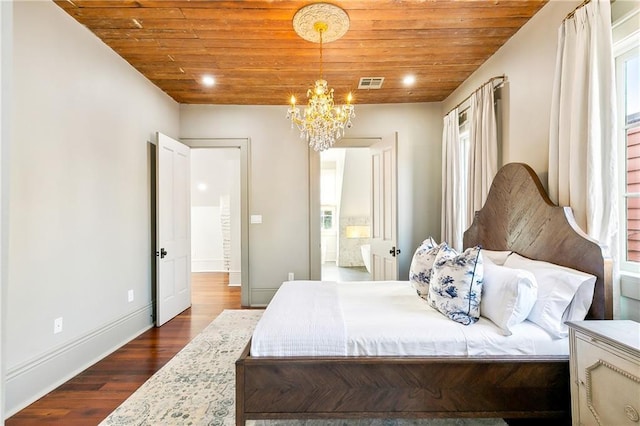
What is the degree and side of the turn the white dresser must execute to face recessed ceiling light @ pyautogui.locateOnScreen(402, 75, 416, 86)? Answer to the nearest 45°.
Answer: approximately 90° to its right

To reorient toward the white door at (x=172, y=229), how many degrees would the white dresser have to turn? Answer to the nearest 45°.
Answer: approximately 45° to its right

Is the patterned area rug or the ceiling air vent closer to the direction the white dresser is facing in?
the patterned area rug

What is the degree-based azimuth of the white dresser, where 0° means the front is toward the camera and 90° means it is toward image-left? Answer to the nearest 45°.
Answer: approximately 45°

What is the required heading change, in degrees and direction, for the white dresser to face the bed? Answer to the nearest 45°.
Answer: approximately 45° to its right

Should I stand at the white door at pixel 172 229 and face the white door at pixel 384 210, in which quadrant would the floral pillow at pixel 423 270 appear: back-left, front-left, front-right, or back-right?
front-right

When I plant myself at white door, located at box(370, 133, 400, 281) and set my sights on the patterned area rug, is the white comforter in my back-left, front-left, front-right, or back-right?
front-left

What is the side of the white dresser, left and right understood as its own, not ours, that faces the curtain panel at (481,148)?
right

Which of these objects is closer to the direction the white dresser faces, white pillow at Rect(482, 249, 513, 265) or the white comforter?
the white comforter

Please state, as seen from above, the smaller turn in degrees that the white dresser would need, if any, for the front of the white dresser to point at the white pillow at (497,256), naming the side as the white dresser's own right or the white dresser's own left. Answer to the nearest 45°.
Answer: approximately 90° to the white dresser's own right

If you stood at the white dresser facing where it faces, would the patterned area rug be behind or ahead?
ahead

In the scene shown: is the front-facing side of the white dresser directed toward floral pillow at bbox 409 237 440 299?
no

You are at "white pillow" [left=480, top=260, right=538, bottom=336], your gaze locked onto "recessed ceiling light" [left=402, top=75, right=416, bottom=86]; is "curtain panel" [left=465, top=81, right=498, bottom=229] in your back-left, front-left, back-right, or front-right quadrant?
front-right

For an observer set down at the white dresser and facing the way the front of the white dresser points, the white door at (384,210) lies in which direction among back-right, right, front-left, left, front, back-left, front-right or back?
right
